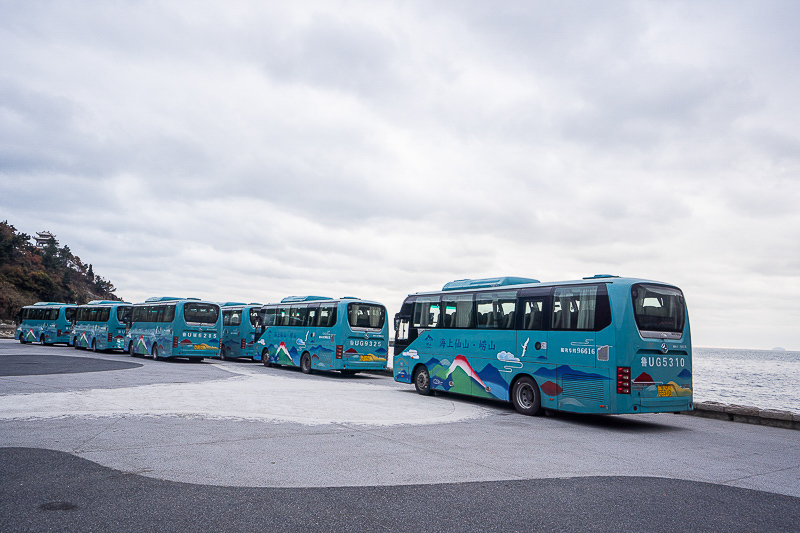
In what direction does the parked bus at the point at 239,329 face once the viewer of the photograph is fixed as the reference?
facing away from the viewer and to the left of the viewer

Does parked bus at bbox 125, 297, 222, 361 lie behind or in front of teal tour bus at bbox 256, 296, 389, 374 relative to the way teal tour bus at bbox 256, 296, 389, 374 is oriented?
in front

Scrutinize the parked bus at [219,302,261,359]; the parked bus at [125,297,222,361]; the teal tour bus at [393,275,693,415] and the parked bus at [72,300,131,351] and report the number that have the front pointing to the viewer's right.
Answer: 0

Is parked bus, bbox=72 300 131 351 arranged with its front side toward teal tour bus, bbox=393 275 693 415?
no

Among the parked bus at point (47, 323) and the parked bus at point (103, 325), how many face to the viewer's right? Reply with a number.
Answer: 0

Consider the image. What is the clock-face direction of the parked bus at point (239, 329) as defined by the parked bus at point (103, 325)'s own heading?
the parked bus at point (239, 329) is roughly at 6 o'clock from the parked bus at point (103, 325).

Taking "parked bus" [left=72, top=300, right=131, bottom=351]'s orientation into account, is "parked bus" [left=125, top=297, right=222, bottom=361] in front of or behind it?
behind

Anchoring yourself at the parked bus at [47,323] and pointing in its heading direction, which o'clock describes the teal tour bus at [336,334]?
The teal tour bus is roughly at 7 o'clock from the parked bus.

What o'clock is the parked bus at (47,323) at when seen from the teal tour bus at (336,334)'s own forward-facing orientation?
The parked bus is roughly at 12 o'clock from the teal tour bus.

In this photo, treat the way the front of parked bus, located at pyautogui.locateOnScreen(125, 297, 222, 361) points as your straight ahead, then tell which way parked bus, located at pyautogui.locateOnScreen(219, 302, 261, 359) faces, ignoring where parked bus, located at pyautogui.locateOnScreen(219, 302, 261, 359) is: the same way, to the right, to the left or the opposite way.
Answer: the same way

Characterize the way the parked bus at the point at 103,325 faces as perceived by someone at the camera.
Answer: facing away from the viewer and to the left of the viewer

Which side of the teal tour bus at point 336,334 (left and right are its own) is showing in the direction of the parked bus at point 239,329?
front

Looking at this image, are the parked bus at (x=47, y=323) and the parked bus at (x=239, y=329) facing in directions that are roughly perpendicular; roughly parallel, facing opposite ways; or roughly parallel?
roughly parallel

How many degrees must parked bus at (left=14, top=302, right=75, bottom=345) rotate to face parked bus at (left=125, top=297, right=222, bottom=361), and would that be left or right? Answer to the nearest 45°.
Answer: approximately 135° to its left

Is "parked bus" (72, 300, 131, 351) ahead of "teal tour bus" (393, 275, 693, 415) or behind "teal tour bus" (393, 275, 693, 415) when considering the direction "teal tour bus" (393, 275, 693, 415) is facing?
ahead

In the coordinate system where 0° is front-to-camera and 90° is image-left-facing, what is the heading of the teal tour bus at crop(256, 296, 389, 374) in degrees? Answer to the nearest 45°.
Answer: approximately 135°

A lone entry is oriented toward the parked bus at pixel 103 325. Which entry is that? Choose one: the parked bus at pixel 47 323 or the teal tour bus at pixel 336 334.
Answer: the teal tour bus

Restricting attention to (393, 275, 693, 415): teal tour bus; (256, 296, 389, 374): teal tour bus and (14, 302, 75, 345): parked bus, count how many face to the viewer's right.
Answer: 0

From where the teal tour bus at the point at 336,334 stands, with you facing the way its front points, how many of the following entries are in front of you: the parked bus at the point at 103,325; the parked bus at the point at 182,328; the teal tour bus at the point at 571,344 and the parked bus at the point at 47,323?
3

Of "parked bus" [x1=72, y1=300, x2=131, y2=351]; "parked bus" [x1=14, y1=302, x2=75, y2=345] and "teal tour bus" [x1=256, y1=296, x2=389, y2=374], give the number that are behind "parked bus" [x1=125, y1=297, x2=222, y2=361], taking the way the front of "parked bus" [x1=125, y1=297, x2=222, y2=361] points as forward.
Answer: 1

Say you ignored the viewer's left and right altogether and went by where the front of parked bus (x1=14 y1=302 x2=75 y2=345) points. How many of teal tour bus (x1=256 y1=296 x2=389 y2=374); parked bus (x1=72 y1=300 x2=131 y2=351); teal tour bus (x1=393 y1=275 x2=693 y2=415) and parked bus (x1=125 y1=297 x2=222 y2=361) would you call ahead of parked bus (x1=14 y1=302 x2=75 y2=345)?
0
